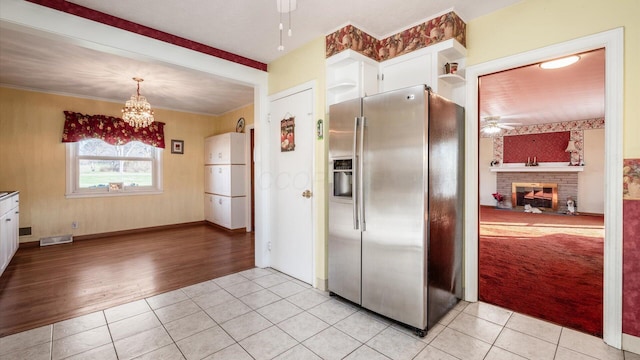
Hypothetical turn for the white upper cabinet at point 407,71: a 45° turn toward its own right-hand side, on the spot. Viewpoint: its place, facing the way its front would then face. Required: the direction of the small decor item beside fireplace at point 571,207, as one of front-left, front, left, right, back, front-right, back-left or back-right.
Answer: back-right

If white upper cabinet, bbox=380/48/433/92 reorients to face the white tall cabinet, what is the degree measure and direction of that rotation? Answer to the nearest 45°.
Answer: approximately 90° to its right

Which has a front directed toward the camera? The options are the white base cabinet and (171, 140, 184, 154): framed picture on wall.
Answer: the framed picture on wall

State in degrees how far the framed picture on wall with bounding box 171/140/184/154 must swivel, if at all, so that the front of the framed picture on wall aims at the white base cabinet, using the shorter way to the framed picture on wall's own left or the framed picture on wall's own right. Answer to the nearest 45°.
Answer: approximately 45° to the framed picture on wall's own right

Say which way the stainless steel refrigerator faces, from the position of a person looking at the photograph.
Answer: facing the viewer and to the left of the viewer

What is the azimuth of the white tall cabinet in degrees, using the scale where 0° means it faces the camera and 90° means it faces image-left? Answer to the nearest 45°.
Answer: approximately 45°

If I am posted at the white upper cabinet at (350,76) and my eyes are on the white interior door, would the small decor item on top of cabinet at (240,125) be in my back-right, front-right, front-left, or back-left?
front-right

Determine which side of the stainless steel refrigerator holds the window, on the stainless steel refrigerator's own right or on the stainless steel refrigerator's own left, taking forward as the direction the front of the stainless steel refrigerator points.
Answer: on the stainless steel refrigerator's own right

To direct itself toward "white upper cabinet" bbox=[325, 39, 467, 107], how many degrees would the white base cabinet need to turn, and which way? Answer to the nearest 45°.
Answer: approximately 45° to its right

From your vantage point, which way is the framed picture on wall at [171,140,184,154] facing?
toward the camera

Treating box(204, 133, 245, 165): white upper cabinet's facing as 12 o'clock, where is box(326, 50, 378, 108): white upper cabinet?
box(326, 50, 378, 108): white upper cabinet is roughly at 10 o'clock from box(204, 133, 245, 165): white upper cabinet.

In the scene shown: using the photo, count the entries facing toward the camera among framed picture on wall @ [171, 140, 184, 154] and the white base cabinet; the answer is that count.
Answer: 1

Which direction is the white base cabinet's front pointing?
to the viewer's right

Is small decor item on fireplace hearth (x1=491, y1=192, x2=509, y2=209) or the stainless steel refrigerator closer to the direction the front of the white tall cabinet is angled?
the stainless steel refrigerator

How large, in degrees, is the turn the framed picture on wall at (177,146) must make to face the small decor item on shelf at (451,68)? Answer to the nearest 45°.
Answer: approximately 45° to its left

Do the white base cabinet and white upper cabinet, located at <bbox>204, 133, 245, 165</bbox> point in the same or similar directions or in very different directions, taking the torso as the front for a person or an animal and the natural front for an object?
very different directions

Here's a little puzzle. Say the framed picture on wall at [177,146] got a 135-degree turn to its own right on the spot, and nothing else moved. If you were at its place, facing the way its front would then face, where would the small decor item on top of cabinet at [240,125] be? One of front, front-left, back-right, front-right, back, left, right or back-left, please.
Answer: back
